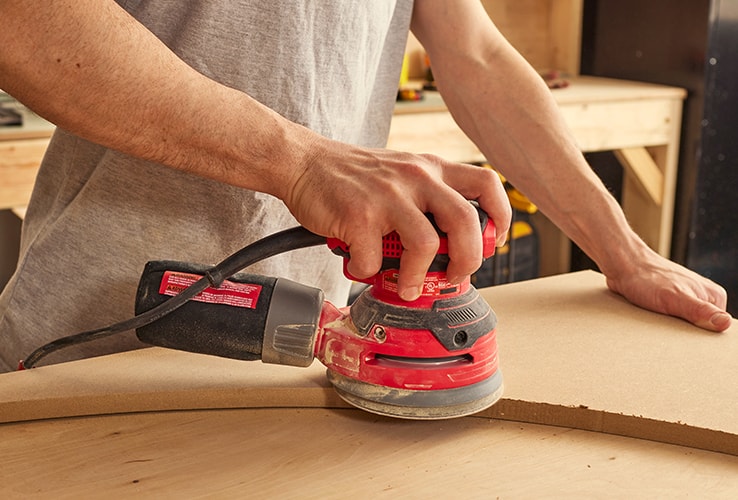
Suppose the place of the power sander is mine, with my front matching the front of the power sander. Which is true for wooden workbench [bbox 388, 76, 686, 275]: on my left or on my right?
on my left

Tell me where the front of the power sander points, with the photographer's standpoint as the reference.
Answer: facing to the right of the viewer

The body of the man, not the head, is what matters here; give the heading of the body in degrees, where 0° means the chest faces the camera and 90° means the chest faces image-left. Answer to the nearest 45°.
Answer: approximately 315°

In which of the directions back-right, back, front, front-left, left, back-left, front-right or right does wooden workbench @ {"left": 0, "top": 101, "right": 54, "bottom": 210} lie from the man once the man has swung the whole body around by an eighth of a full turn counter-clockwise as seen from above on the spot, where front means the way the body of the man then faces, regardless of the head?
back-left

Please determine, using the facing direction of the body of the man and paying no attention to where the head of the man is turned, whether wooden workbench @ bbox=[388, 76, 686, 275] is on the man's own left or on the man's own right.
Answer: on the man's own left
